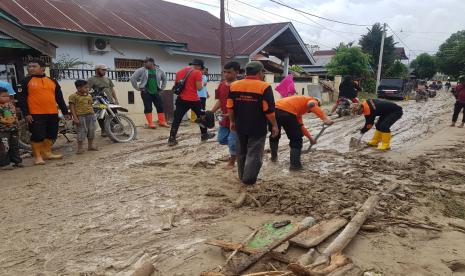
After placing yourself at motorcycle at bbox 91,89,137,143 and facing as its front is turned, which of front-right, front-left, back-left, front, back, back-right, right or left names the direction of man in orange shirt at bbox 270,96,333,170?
front

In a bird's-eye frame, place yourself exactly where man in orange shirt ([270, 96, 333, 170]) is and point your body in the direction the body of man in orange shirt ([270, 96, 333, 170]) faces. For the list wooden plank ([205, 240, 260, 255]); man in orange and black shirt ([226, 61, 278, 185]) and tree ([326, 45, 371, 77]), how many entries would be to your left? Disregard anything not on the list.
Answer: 1

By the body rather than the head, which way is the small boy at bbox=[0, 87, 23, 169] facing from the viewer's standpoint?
toward the camera

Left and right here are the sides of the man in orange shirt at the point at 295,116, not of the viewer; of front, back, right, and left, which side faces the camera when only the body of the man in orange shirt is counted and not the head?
right

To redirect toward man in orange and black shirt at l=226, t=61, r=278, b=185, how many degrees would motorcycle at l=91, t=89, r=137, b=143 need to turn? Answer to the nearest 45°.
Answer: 0° — it already faces them

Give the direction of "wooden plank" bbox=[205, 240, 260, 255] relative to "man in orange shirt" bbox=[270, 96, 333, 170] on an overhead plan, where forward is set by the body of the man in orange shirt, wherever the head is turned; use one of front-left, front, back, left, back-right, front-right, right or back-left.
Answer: right

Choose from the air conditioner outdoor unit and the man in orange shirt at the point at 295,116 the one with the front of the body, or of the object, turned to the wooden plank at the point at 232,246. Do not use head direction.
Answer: the air conditioner outdoor unit

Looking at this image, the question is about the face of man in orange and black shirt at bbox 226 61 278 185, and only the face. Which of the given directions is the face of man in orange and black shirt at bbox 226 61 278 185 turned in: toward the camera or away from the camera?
away from the camera

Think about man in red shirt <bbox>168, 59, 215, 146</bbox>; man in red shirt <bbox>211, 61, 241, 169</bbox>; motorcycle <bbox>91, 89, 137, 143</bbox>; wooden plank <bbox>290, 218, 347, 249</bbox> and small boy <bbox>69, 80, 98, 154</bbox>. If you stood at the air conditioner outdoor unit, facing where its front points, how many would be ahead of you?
5

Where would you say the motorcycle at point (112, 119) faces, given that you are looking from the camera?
facing the viewer and to the right of the viewer

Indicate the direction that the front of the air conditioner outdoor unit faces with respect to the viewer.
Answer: facing the viewer
